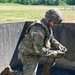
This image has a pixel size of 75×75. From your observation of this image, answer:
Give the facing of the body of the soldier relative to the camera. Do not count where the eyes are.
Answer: to the viewer's right

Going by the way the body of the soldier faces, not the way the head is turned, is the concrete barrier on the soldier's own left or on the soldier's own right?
on the soldier's own left
